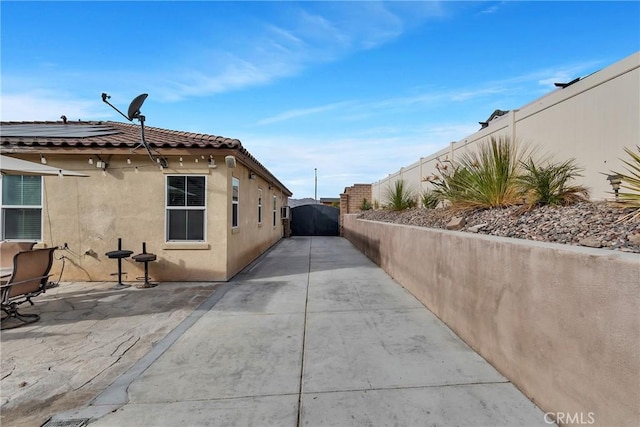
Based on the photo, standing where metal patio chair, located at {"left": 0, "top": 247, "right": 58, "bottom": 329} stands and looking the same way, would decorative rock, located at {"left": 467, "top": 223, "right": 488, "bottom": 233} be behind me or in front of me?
behind

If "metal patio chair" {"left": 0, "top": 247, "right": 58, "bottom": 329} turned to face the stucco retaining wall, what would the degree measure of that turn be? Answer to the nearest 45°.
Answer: approximately 180°

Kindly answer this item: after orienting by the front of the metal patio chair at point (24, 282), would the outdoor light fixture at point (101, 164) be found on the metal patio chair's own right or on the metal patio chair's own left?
on the metal patio chair's own right

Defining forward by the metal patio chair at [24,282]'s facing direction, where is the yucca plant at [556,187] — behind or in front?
behind

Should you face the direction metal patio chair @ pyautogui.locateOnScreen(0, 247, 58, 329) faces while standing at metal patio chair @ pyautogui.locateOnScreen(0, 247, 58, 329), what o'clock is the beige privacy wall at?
The beige privacy wall is roughly at 6 o'clock from the metal patio chair.

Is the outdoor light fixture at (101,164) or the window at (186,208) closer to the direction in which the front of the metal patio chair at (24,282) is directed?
the outdoor light fixture
